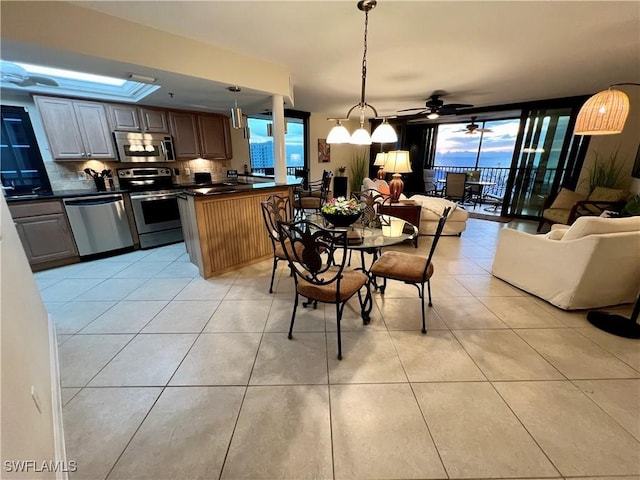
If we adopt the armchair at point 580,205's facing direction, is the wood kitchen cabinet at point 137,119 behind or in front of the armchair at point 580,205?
in front

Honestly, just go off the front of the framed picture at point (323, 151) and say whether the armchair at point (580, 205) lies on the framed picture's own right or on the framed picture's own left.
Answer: on the framed picture's own left

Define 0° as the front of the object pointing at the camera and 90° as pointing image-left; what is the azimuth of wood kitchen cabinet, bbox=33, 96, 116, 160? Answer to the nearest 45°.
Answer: approximately 315°

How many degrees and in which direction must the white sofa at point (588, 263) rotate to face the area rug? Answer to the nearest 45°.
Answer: approximately 45° to its right

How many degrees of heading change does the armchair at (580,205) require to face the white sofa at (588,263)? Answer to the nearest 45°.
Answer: approximately 45° to its left

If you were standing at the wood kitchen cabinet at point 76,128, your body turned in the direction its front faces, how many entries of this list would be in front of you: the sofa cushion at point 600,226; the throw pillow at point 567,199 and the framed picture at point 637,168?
3

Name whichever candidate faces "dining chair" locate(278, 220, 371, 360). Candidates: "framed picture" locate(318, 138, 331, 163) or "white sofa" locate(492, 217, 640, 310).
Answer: the framed picture

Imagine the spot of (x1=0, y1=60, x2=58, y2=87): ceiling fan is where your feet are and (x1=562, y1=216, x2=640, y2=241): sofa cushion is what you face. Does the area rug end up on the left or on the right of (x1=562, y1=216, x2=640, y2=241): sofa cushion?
left

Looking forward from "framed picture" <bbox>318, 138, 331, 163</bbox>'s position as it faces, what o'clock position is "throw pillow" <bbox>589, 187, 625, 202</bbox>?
The throw pillow is roughly at 10 o'clock from the framed picture.

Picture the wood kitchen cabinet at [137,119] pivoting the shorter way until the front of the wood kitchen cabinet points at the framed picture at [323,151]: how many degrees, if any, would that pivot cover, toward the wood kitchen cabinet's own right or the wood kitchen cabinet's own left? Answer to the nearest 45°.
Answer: approximately 45° to the wood kitchen cabinet's own left

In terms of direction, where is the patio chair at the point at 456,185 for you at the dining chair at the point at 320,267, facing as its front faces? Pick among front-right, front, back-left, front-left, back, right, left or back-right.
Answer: front

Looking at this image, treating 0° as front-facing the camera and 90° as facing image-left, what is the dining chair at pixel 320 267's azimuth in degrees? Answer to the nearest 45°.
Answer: approximately 225°

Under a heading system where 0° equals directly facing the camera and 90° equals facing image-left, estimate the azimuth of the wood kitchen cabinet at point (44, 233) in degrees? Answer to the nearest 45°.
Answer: approximately 315°
